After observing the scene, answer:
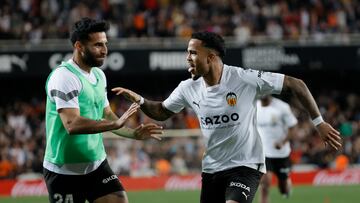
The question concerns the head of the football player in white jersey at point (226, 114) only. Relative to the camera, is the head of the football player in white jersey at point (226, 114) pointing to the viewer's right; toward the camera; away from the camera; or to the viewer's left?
to the viewer's left

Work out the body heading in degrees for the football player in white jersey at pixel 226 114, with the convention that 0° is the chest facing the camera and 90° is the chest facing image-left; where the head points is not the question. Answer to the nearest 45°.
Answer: approximately 45°

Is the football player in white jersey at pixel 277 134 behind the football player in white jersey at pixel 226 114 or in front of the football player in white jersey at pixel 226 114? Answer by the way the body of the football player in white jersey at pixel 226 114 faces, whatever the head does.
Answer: behind
